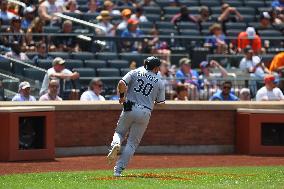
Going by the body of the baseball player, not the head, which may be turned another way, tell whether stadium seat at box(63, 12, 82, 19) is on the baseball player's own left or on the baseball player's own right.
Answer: on the baseball player's own left

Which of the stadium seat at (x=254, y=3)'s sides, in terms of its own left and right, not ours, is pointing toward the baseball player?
front

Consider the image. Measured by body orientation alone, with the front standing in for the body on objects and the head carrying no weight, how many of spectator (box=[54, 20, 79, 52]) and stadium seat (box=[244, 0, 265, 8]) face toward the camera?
2

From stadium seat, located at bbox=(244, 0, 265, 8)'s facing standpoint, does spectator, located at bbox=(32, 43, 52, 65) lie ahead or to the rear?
ahead

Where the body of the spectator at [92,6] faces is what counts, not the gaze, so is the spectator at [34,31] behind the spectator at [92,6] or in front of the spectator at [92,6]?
in front

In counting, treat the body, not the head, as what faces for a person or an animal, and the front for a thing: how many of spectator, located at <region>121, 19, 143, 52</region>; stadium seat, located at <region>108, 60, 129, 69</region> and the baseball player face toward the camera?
2

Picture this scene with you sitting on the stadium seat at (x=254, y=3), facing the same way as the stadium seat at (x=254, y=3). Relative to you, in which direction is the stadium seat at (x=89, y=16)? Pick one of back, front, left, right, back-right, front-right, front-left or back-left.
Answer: front-right

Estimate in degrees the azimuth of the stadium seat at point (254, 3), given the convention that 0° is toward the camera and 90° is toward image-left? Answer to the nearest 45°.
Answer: approximately 0°

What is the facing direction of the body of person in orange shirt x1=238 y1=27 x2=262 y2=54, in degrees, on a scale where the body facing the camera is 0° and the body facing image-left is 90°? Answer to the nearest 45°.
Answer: approximately 0°

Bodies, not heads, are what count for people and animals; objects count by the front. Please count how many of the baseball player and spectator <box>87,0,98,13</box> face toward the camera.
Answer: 1

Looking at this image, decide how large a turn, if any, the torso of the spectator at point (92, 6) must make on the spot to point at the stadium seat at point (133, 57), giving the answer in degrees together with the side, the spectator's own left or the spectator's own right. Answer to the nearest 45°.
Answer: approximately 45° to the spectator's own left
